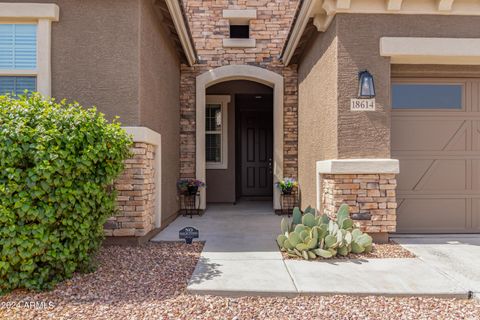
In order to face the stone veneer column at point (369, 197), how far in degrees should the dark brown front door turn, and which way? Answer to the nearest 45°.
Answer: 0° — it already faces it

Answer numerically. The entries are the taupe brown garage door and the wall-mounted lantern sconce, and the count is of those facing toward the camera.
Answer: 2

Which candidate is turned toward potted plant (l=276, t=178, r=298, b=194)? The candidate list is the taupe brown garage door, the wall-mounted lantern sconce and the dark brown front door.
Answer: the dark brown front door

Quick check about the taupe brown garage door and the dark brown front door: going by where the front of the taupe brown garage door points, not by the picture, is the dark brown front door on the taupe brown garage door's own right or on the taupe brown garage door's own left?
on the taupe brown garage door's own right

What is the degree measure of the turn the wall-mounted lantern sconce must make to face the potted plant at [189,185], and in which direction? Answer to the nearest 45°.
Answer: approximately 135° to its right

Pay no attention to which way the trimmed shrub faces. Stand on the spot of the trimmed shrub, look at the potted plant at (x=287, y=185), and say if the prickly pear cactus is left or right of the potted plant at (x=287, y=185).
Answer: right

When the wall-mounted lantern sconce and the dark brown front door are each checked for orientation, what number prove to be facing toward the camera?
2

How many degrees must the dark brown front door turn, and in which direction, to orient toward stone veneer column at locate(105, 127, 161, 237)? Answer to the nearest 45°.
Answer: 0° — it already faces it

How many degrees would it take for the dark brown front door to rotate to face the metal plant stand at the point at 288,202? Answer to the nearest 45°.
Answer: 0° — it already faces it
